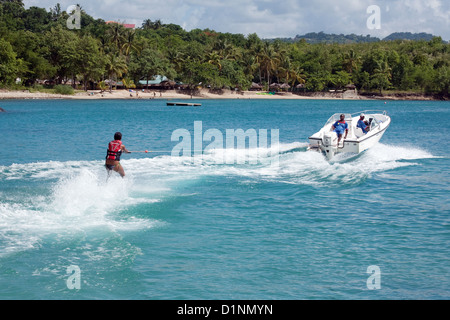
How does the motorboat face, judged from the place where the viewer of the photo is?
facing away from the viewer and to the right of the viewer
